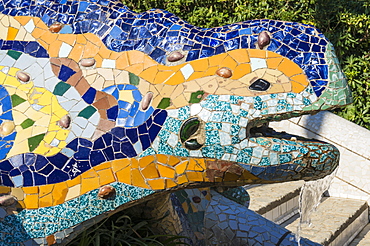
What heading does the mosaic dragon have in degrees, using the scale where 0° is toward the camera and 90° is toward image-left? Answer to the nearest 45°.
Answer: approximately 270°
